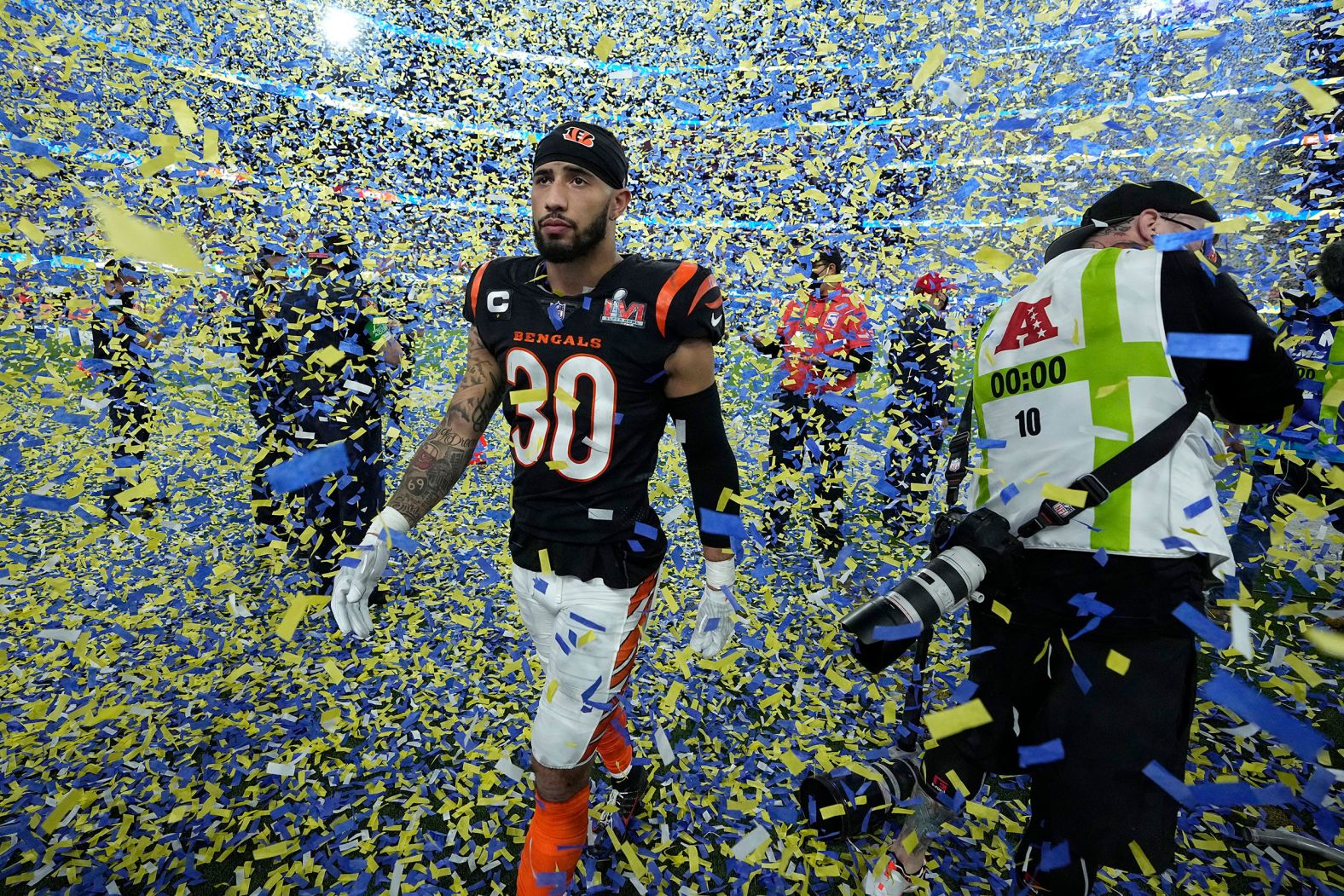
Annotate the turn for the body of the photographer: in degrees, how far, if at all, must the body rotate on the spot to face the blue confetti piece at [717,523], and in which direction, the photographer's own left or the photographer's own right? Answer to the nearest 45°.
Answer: approximately 135° to the photographer's own left

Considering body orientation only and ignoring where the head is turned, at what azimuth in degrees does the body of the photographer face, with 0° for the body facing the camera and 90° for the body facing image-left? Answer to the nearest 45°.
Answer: approximately 225°

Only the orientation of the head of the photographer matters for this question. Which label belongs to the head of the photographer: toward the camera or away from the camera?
away from the camera
